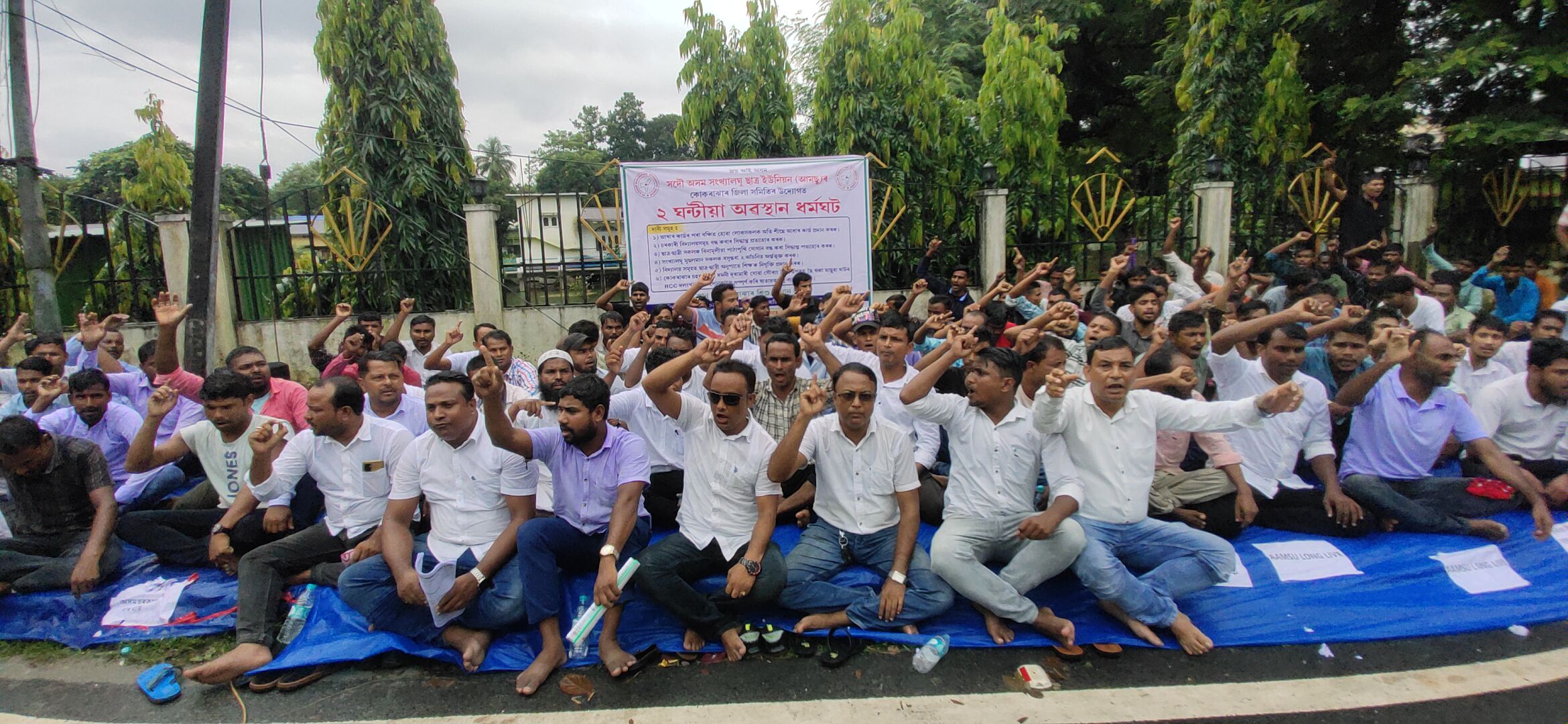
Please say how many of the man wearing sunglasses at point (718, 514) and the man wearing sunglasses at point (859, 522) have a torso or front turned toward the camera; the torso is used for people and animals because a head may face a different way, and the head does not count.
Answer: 2

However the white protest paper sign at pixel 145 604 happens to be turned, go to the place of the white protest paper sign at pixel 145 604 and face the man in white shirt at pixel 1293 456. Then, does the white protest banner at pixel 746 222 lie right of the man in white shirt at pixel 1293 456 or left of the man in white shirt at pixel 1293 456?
left

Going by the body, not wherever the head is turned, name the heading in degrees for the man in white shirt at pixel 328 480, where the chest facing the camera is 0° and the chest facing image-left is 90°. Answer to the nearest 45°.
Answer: approximately 45°

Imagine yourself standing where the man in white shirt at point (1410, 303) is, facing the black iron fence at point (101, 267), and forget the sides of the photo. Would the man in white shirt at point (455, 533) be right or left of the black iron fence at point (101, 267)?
left

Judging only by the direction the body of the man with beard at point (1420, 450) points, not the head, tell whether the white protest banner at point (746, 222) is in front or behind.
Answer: behind

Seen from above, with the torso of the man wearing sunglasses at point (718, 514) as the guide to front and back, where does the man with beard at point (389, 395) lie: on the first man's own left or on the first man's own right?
on the first man's own right

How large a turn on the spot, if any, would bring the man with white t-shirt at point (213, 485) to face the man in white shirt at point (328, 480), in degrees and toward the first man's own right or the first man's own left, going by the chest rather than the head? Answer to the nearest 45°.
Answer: approximately 45° to the first man's own left

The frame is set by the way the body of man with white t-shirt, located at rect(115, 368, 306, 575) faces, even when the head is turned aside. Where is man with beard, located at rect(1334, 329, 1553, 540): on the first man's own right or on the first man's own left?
on the first man's own left

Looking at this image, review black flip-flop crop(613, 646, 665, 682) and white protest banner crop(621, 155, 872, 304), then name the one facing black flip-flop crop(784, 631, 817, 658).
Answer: the white protest banner

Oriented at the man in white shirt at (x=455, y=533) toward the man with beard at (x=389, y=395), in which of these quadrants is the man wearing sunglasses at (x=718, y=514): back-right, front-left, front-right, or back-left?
back-right
